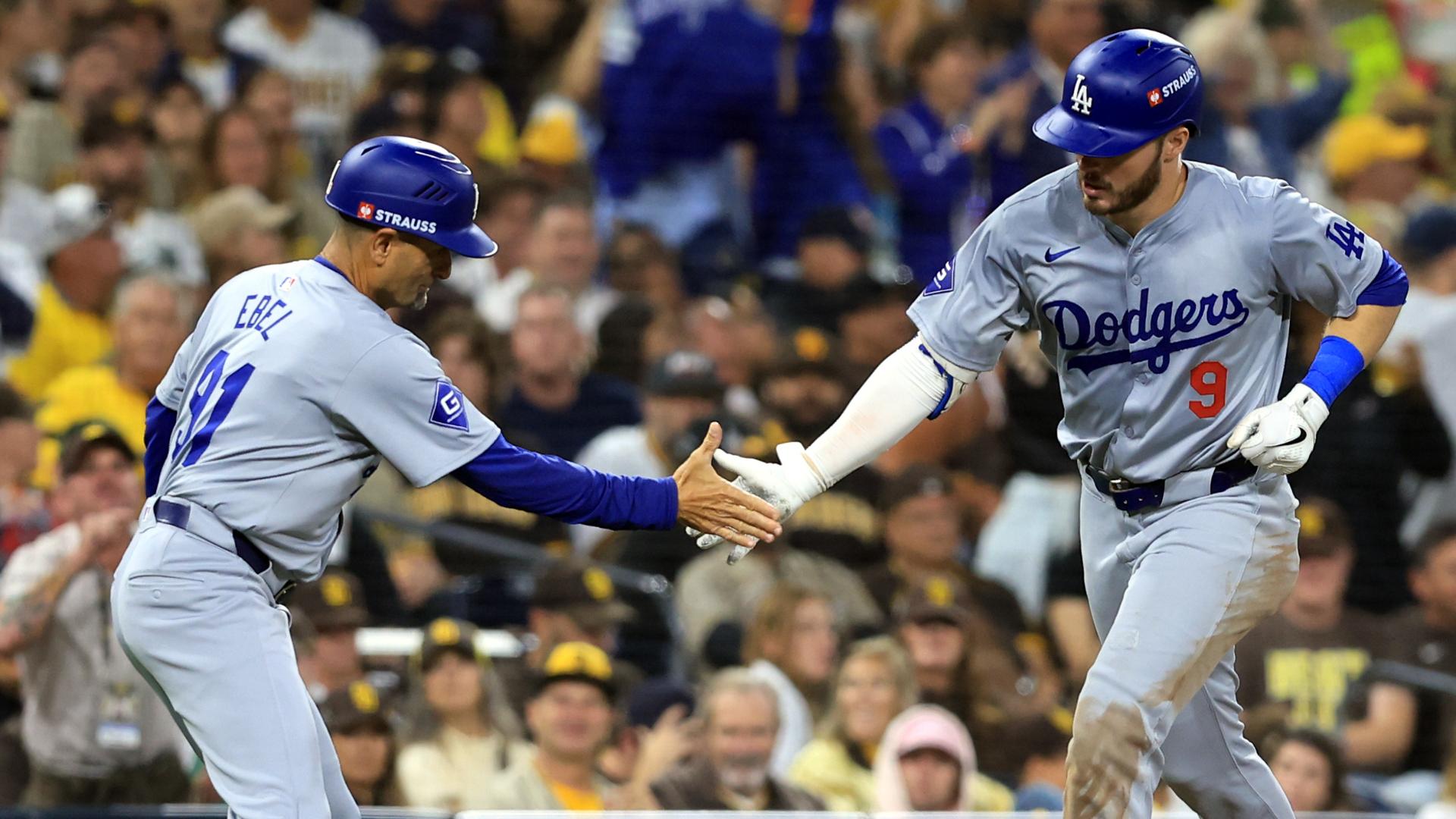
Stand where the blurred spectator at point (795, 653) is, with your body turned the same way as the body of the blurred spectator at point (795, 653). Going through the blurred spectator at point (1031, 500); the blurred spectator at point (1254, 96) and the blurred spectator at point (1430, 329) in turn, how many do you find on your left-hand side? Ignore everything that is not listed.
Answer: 3

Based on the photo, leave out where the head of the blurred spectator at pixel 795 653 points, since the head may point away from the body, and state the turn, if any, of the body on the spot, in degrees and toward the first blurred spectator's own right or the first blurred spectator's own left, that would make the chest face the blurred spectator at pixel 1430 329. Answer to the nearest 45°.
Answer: approximately 90° to the first blurred spectator's own left

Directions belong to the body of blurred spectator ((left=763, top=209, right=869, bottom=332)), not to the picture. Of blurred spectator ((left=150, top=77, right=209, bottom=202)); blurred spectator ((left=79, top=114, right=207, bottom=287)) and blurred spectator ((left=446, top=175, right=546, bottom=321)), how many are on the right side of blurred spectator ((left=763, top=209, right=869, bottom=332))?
3

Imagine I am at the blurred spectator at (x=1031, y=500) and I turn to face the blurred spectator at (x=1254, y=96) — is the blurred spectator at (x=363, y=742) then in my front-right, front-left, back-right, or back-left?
back-left

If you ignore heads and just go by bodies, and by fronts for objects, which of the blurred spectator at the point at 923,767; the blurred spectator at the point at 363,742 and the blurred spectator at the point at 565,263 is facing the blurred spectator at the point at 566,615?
the blurred spectator at the point at 565,263

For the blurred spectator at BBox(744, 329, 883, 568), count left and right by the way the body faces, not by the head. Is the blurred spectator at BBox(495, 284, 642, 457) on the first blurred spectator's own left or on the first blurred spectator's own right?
on the first blurred spectator's own right
